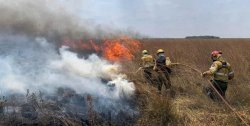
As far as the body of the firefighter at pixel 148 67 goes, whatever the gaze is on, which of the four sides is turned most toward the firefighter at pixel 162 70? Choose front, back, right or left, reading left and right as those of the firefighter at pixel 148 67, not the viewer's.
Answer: back

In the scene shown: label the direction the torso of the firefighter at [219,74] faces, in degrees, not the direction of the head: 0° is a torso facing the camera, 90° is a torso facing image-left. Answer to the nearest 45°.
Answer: approximately 135°

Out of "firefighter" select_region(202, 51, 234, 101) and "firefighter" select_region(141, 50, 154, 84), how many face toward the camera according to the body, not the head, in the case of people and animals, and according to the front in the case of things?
0

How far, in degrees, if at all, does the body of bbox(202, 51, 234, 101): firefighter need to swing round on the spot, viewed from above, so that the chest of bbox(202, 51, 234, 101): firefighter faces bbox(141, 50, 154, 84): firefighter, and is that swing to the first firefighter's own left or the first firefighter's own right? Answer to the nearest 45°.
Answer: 0° — they already face them

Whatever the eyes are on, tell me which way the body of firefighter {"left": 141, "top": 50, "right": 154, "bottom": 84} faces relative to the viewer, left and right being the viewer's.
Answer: facing away from the viewer and to the left of the viewer

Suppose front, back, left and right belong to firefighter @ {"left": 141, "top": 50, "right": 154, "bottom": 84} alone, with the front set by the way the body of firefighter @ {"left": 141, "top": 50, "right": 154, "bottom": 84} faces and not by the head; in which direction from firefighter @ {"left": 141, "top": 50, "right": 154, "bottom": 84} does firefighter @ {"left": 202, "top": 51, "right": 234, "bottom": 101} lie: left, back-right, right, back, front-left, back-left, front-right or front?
back

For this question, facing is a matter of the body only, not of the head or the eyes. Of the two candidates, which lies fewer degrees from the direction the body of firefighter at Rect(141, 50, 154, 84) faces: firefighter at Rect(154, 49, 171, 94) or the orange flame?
the orange flame

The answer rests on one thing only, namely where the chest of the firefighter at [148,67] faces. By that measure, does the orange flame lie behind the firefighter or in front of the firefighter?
in front

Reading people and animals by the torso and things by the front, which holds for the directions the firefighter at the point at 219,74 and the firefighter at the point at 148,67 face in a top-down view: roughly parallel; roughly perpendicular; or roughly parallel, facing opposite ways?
roughly parallel

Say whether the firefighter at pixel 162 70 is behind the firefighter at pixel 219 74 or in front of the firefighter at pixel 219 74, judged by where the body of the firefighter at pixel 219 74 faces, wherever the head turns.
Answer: in front

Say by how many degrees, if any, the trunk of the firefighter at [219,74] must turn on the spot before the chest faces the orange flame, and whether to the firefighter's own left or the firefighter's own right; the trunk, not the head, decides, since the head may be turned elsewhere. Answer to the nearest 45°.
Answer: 0° — they already face it
